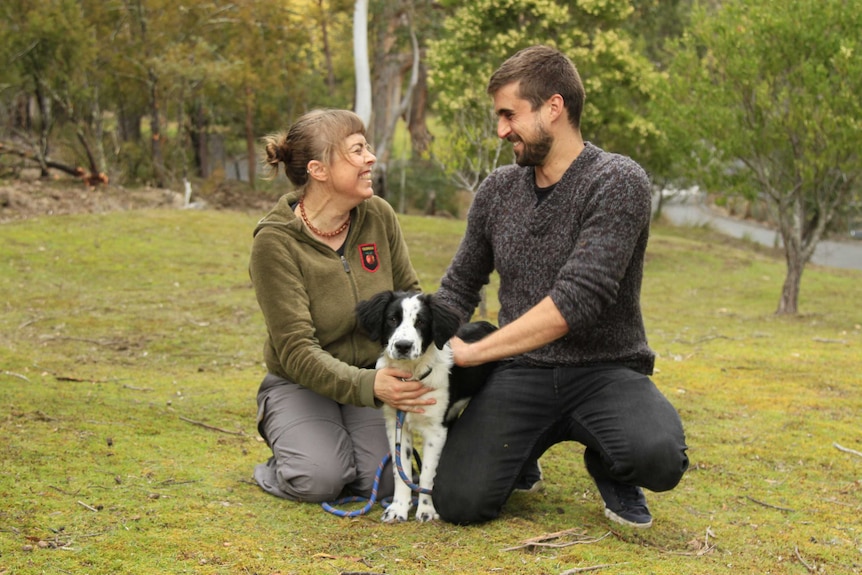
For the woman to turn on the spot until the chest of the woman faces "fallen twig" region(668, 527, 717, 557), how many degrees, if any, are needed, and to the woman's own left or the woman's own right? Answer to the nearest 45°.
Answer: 0° — they already face it

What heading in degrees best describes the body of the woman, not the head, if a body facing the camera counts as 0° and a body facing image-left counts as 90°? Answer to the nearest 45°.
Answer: approximately 315°

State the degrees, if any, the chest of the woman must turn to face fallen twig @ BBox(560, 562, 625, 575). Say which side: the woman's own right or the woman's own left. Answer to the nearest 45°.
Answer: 0° — they already face it

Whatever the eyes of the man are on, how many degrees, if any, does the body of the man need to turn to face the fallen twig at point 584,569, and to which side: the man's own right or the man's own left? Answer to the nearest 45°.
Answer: approximately 45° to the man's own left

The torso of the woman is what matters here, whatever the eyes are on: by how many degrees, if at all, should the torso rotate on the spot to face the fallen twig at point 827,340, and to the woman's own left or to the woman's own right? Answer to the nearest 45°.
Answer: approximately 90° to the woman's own left

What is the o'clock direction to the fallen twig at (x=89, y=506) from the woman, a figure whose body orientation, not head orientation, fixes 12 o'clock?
The fallen twig is roughly at 3 o'clock from the woman.

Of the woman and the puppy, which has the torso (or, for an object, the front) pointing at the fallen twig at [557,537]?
the woman

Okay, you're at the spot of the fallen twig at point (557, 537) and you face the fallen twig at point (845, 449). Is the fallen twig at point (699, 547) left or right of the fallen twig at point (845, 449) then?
right

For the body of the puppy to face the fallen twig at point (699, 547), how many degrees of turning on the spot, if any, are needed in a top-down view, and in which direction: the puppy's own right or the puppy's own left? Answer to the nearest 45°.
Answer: approximately 135° to the puppy's own left

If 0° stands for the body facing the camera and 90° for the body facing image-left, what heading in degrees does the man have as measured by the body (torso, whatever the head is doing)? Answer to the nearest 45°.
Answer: approximately 45°
